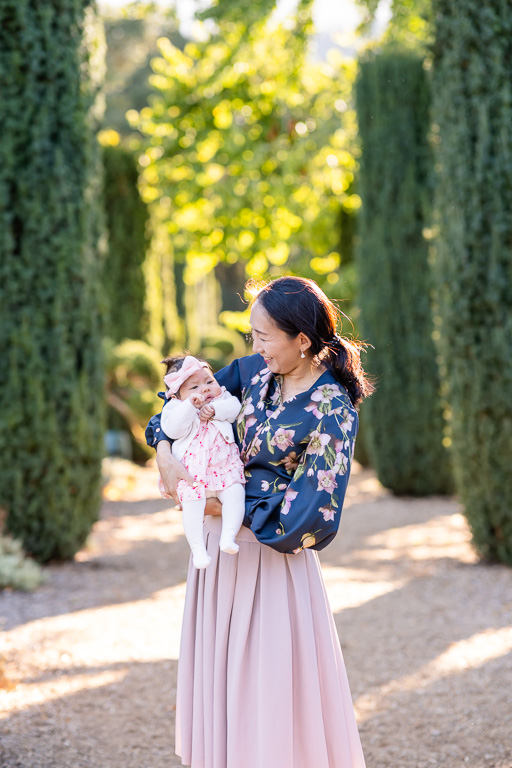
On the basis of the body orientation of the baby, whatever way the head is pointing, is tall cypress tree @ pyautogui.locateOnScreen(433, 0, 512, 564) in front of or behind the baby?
behind

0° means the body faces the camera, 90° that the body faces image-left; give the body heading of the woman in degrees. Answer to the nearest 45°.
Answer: approximately 45°

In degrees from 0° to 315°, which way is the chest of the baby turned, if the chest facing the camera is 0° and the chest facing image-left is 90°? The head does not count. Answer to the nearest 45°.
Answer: approximately 0°

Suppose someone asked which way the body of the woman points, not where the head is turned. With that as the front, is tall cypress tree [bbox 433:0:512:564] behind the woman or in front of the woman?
behind

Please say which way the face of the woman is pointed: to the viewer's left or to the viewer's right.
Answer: to the viewer's left

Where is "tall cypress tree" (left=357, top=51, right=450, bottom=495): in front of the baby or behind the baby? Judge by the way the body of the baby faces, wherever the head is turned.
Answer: behind

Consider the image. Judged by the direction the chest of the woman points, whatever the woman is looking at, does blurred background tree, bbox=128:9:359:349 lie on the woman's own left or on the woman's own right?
on the woman's own right
